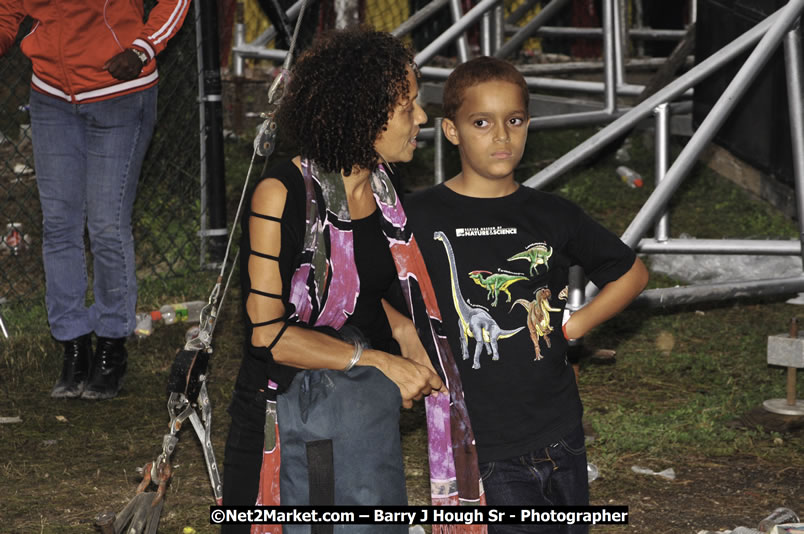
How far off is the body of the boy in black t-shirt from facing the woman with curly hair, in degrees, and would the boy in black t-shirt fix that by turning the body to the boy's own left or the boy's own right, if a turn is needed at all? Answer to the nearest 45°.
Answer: approximately 45° to the boy's own right

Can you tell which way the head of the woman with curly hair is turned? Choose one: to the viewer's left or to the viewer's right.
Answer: to the viewer's right

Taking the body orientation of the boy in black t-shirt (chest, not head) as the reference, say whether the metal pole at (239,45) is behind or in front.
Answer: behind

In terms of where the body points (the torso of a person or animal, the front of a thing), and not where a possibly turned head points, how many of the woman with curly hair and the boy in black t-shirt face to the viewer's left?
0

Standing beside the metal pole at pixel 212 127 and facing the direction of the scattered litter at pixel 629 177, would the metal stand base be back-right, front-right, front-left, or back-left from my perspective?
front-right

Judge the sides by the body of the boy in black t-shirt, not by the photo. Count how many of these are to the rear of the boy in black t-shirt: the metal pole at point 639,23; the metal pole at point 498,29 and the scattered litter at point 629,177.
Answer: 3

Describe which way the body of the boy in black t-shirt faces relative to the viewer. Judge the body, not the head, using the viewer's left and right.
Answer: facing the viewer

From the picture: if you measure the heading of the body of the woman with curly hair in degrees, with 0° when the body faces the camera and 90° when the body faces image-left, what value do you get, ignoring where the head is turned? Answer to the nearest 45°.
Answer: approximately 315°

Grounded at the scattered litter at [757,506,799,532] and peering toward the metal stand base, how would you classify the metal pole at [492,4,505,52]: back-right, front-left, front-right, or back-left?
front-left

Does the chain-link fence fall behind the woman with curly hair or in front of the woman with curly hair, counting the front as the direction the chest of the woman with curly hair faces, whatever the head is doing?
behind

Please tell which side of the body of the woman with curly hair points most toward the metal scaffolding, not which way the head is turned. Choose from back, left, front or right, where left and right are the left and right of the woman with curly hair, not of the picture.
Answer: left

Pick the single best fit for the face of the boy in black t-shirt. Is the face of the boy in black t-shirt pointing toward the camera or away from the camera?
toward the camera

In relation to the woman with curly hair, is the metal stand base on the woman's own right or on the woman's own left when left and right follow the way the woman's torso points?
on the woman's own left
